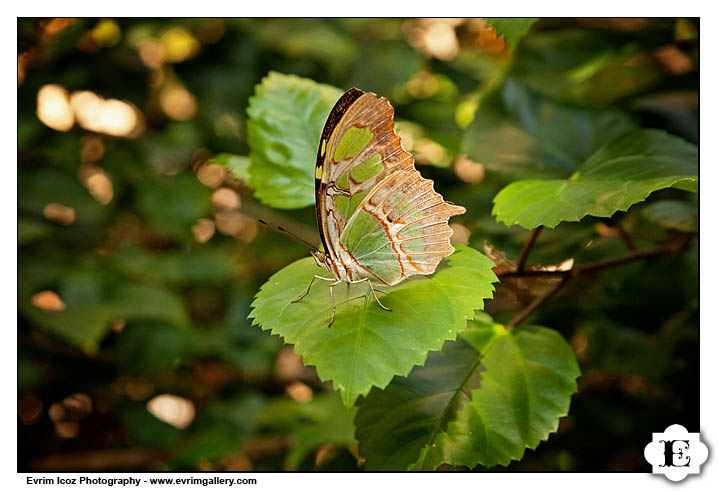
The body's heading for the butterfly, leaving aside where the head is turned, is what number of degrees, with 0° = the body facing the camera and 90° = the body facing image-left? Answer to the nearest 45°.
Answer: approximately 90°

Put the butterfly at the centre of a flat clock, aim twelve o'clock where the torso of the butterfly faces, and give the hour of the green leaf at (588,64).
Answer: The green leaf is roughly at 4 o'clock from the butterfly.
